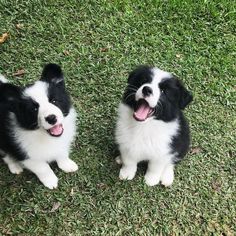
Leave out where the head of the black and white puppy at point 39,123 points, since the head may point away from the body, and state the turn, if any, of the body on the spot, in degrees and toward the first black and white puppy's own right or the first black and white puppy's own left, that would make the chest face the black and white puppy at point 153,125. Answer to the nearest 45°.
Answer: approximately 45° to the first black and white puppy's own left
